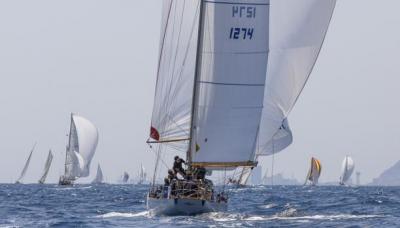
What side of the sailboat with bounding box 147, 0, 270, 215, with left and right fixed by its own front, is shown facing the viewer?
back
